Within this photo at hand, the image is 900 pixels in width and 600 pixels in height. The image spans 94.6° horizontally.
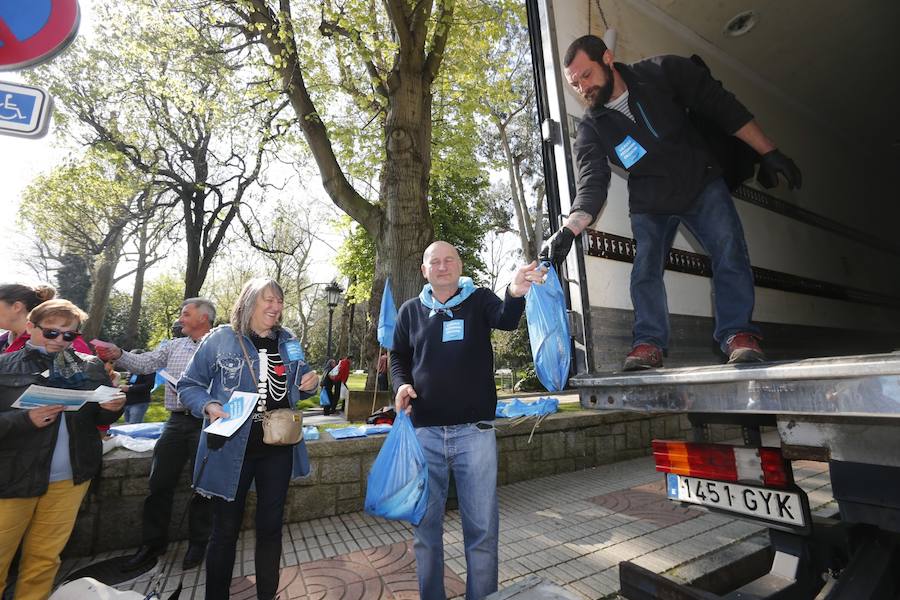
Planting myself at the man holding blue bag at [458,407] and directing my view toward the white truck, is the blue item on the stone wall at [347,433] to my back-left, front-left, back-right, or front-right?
back-left

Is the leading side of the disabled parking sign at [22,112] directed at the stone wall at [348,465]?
no

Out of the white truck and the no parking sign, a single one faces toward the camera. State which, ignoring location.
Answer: the no parking sign

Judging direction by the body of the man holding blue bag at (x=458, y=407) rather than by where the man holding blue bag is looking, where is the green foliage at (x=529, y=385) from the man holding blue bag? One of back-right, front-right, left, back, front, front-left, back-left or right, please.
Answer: back

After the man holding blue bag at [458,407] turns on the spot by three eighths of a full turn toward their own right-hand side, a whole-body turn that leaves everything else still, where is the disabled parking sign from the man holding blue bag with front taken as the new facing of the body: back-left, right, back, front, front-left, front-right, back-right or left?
front-left

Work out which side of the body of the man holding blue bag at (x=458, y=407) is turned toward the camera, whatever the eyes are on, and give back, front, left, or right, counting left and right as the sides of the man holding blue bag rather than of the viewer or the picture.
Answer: front

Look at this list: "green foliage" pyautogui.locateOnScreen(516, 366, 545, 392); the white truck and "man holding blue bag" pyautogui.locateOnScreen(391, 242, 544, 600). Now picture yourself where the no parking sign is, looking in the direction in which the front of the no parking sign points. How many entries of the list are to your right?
0

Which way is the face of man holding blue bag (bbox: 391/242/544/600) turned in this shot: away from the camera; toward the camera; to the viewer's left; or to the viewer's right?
toward the camera

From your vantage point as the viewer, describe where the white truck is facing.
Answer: facing away from the viewer and to the right of the viewer

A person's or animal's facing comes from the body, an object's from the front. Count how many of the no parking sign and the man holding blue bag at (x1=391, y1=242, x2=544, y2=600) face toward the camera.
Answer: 2

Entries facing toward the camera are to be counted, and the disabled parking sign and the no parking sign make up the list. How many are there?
2

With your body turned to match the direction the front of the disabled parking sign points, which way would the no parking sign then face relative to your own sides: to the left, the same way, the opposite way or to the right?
the same way

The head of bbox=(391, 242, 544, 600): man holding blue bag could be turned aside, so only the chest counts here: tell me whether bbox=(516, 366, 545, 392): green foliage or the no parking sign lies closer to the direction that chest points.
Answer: the no parking sign

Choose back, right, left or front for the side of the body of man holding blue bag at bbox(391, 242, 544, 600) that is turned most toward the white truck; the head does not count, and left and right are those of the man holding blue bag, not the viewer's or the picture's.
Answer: left

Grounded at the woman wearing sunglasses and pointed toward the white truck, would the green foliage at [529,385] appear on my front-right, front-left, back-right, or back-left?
front-left

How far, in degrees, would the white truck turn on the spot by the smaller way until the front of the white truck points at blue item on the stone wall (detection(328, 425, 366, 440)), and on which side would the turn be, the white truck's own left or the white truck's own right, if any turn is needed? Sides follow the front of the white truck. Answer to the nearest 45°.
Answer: approximately 135° to the white truck's own left

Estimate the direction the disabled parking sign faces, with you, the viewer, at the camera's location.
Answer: facing the viewer
